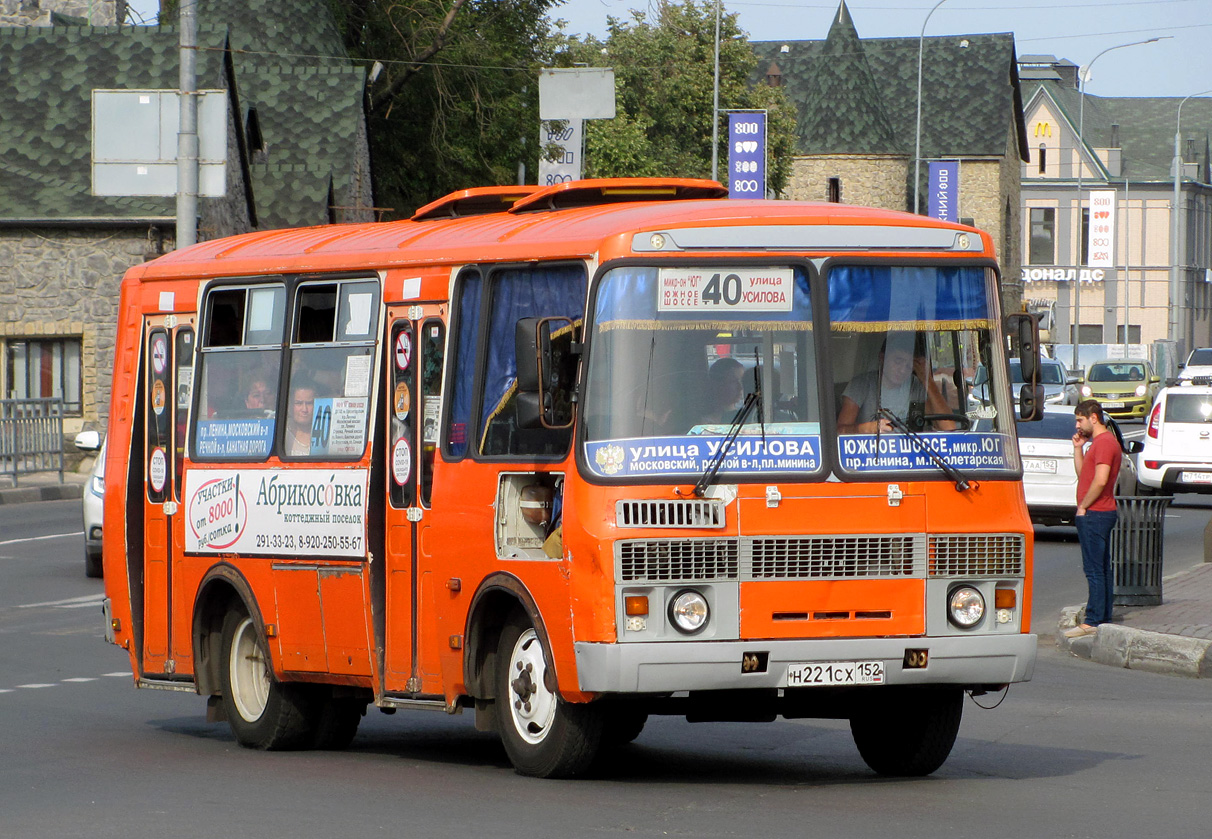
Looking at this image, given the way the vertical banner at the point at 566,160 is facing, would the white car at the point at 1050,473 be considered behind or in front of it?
in front

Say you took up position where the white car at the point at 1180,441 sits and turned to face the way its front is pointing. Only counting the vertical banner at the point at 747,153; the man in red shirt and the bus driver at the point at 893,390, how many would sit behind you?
2

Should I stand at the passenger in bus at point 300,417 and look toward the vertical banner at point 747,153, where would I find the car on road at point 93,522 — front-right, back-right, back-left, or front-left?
front-left

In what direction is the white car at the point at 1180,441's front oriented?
away from the camera

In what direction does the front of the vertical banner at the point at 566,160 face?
toward the camera

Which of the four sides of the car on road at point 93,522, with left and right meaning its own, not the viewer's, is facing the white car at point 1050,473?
left

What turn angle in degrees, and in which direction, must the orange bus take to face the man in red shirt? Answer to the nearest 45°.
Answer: approximately 90° to its left

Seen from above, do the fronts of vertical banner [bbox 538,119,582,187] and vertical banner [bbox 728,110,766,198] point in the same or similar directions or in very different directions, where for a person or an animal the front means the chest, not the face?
same or similar directions

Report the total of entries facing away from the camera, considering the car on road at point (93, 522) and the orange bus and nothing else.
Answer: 0

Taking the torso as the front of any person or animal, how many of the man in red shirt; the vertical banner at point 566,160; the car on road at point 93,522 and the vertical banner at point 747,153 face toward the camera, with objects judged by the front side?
3

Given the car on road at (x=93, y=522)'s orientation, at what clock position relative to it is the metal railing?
The metal railing is roughly at 6 o'clock from the car on road.

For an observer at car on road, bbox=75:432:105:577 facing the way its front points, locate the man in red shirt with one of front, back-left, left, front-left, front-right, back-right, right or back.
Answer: front-left

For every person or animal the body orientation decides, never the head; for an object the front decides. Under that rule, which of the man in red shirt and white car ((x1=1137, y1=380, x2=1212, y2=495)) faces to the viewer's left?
the man in red shirt

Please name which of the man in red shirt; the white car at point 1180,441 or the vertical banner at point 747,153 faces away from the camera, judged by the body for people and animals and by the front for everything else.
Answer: the white car

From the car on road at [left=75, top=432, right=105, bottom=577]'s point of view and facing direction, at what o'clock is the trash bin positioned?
The trash bin is roughly at 10 o'clock from the car on road.

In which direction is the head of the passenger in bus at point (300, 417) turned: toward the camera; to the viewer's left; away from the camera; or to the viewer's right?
toward the camera

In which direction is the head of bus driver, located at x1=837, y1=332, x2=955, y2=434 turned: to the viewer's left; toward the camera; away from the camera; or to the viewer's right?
toward the camera

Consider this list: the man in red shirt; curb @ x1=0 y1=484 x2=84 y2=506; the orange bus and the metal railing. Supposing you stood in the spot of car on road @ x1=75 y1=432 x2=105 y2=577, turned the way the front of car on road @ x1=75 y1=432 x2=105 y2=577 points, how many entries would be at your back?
2

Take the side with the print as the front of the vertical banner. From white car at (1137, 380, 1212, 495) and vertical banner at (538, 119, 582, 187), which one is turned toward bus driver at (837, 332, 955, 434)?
the vertical banner
